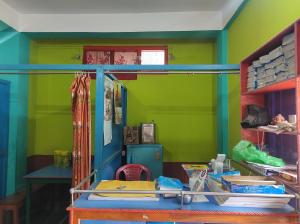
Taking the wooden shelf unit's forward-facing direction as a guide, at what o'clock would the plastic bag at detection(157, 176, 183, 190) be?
The plastic bag is roughly at 12 o'clock from the wooden shelf unit.

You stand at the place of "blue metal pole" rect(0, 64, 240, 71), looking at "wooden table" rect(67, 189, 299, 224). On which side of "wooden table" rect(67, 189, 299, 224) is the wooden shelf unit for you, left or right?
left

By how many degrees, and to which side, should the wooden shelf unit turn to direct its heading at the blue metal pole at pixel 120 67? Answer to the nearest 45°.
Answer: approximately 45° to its right

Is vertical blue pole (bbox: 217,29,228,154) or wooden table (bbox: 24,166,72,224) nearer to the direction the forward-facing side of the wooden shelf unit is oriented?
the wooden table

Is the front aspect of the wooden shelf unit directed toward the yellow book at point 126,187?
yes

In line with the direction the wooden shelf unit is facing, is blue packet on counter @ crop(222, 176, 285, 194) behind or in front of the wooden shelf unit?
in front

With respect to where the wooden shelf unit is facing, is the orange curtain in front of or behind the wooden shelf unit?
in front

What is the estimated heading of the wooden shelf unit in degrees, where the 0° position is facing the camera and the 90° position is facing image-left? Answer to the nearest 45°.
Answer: approximately 45°

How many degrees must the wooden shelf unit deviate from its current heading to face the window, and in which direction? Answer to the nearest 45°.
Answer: approximately 90° to its right

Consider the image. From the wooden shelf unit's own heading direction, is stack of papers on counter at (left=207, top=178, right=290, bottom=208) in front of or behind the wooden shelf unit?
in front
